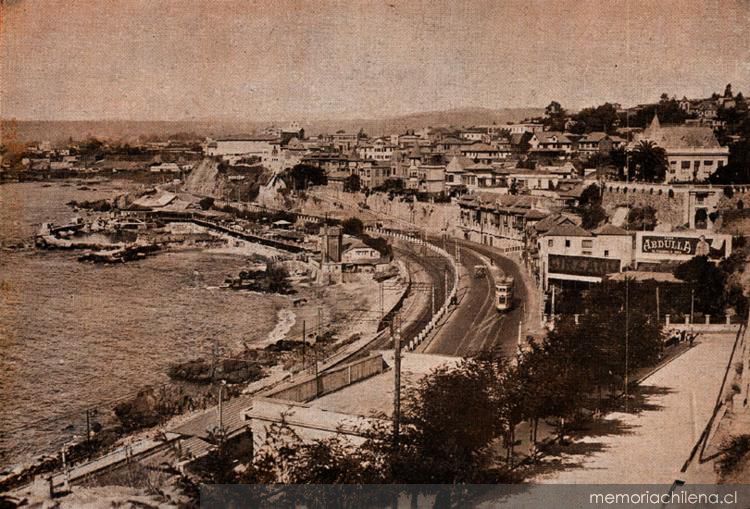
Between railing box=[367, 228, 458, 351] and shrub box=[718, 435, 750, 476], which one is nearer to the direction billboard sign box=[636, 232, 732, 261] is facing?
the shrub

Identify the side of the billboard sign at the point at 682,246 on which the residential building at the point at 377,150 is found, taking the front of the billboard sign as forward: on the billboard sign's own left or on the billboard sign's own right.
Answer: on the billboard sign's own right

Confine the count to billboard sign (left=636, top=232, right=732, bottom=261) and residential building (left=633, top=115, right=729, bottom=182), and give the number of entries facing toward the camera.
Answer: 2

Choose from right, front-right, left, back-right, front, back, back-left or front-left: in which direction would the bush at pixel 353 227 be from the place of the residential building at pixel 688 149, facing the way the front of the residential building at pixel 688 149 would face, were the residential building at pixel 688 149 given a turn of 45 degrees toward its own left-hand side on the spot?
back-right

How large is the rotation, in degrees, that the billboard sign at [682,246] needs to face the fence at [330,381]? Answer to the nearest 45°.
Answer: approximately 45° to its right

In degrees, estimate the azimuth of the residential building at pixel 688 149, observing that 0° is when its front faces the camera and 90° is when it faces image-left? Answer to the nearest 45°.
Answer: approximately 0°

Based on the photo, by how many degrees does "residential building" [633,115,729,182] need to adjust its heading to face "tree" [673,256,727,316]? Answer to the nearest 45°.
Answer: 0° — it already faces it

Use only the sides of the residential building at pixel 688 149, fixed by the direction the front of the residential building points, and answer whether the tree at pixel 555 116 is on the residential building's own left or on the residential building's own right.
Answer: on the residential building's own right

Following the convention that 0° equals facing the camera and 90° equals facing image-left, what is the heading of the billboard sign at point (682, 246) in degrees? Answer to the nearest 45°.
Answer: approximately 0°
